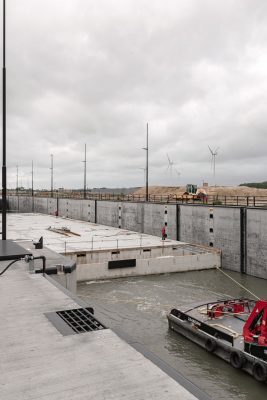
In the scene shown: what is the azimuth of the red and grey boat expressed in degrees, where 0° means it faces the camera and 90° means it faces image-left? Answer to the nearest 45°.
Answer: approximately 135°
